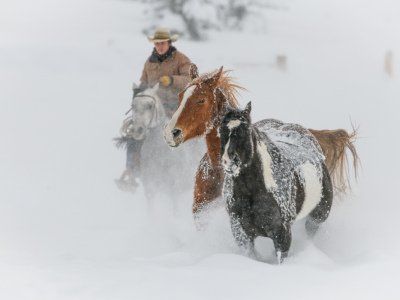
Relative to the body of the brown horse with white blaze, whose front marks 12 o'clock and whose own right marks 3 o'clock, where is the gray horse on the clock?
The gray horse is roughly at 4 o'clock from the brown horse with white blaze.

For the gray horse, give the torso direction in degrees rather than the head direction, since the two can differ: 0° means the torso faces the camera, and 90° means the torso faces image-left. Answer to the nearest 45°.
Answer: approximately 45°

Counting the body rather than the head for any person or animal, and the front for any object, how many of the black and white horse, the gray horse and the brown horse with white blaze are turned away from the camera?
0

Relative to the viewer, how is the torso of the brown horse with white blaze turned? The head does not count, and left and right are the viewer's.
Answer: facing the viewer and to the left of the viewer

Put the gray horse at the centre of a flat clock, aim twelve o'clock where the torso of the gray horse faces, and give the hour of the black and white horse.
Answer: The black and white horse is roughly at 10 o'clock from the gray horse.

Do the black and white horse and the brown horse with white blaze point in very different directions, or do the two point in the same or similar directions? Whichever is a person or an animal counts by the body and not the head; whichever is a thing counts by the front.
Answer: same or similar directions

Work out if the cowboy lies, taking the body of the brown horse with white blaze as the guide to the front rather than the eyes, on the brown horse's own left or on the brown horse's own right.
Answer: on the brown horse's own right

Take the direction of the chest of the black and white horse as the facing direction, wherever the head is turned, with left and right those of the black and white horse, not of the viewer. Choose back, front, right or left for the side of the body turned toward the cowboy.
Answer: right

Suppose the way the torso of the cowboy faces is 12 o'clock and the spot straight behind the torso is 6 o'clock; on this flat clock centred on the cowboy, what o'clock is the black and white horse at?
The black and white horse is roughly at 10 o'clock from the cowboy.

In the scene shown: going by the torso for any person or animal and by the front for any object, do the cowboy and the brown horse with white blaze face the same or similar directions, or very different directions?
same or similar directions

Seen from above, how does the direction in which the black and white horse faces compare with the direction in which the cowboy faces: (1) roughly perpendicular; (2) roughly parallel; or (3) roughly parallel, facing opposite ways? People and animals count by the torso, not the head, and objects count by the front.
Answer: roughly parallel

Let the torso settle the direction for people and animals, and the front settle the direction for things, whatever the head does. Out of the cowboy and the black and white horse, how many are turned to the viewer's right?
0

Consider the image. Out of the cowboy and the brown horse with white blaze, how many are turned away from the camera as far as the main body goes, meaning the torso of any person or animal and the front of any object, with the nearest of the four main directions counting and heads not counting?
0

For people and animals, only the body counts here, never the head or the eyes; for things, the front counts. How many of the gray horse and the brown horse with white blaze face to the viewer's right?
0
